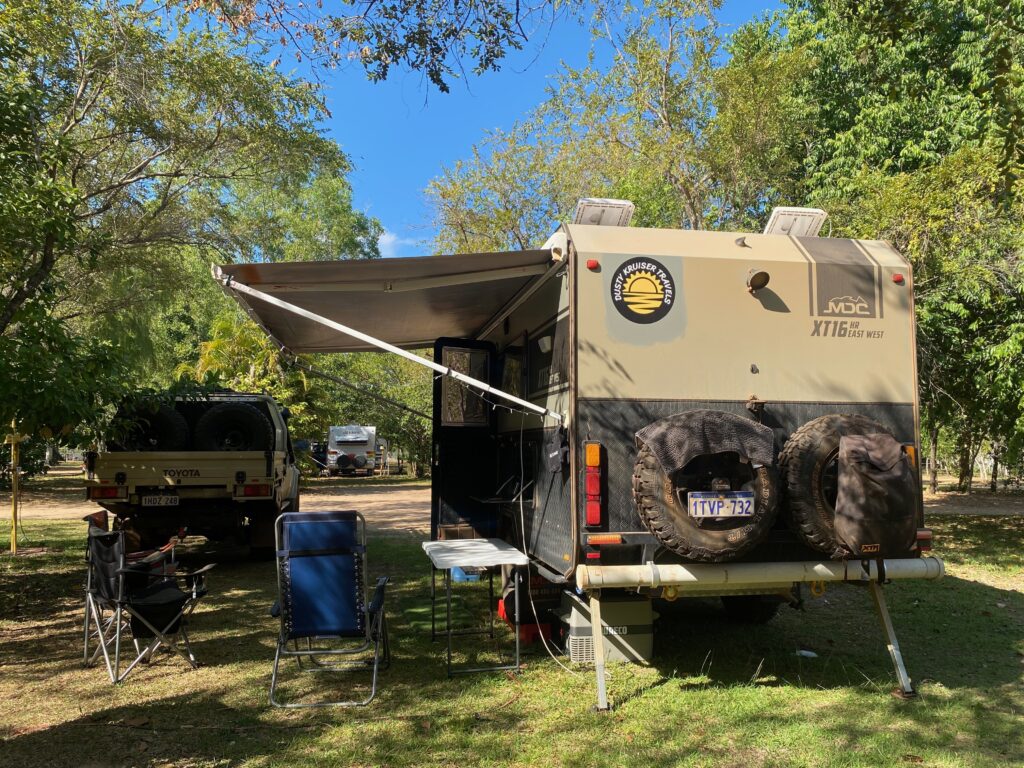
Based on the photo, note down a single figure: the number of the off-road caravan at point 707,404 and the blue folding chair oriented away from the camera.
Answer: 2

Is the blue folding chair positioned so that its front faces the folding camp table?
no

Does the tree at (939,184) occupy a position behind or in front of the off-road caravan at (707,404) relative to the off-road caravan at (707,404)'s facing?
in front

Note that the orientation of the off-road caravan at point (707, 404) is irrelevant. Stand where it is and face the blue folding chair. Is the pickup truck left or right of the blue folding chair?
right

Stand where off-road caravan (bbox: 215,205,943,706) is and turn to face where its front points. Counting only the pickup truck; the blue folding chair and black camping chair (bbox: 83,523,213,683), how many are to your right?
0

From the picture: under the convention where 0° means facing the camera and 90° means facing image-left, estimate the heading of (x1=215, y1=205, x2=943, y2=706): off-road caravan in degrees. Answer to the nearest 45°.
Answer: approximately 180°

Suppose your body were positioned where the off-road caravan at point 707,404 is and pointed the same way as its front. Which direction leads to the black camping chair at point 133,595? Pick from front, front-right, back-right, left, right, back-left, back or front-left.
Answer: left

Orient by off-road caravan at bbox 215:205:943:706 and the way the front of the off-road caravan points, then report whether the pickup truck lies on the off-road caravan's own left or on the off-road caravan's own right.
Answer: on the off-road caravan's own left

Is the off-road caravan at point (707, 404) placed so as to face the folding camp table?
no

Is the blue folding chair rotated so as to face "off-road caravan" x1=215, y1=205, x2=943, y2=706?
no
